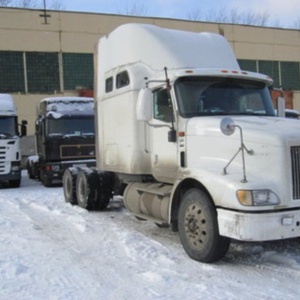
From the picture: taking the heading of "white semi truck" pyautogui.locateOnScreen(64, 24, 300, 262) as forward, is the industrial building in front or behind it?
behind

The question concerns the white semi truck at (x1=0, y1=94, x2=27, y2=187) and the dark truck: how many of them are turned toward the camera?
2

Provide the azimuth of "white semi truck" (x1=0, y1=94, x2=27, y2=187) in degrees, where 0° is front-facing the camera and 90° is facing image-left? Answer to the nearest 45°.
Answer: approximately 0°

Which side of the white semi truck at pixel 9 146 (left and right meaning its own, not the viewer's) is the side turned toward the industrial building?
back

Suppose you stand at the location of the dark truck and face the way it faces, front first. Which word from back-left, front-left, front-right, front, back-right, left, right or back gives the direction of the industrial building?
back

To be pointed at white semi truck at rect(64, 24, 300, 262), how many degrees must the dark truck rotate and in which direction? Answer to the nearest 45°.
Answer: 0° — it already faces it

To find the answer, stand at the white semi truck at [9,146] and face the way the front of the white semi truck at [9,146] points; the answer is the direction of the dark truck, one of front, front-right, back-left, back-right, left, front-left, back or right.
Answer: left

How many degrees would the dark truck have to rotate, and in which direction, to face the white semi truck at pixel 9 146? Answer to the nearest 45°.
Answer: approximately 90° to its right
